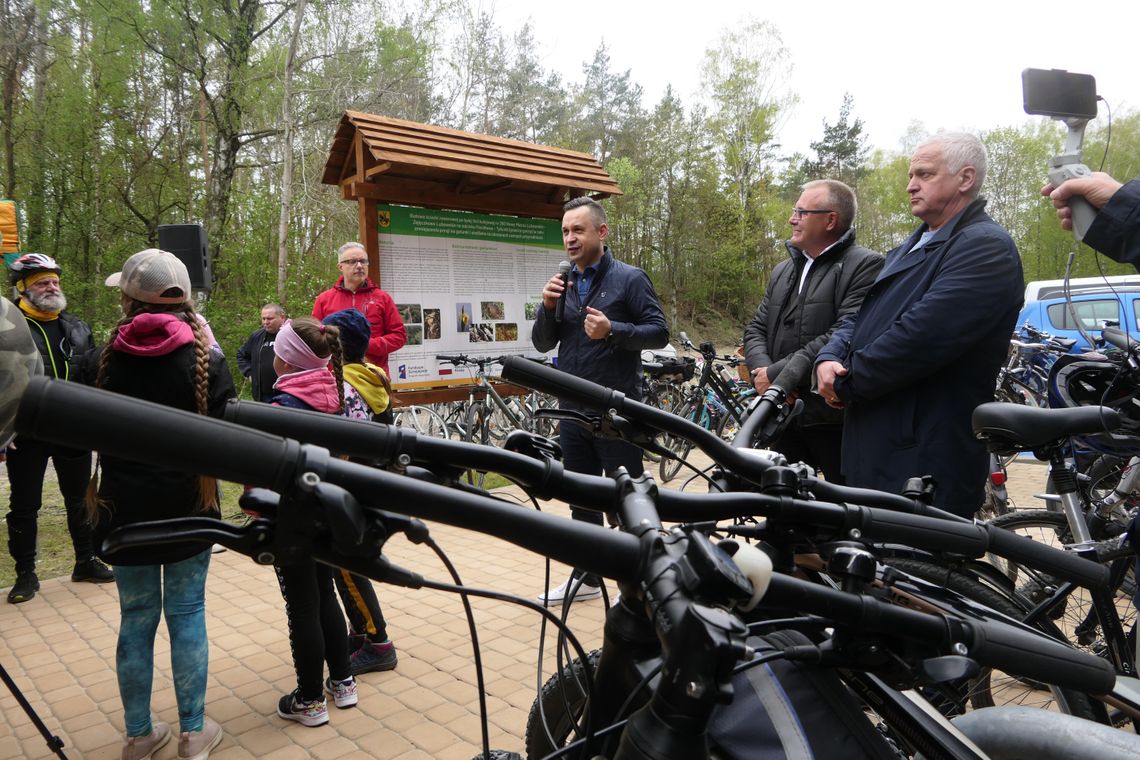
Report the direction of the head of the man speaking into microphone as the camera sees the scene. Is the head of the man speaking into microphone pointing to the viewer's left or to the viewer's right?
to the viewer's left

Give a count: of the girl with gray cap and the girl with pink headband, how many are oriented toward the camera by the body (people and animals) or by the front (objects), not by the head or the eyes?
0

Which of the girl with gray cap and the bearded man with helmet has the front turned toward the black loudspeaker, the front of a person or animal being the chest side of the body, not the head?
the girl with gray cap

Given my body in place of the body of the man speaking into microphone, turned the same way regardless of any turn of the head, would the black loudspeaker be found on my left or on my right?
on my right

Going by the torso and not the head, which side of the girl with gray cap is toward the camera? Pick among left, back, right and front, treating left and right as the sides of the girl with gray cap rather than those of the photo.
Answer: back

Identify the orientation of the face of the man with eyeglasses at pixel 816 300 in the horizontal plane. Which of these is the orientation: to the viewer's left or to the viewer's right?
to the viewer's left

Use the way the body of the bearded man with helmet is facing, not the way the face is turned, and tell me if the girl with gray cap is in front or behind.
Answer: in front

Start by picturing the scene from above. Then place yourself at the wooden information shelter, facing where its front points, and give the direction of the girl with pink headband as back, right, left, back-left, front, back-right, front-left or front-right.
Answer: front-right

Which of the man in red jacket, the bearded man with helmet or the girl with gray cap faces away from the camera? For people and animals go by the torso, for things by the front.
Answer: the girl with gray cap

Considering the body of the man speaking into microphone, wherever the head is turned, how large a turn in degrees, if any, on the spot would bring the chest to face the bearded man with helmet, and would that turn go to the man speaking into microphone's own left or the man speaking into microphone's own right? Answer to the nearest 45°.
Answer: approximately 45° to the man speaking into microphone's own right

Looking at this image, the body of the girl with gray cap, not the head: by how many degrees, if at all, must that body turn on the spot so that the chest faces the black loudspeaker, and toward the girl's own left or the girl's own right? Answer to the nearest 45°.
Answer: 0° — they already face it

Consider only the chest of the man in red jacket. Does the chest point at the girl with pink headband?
yes
